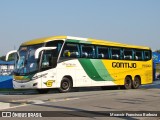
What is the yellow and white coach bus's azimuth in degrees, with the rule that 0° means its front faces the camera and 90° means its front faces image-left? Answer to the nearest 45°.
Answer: approximately 45°
